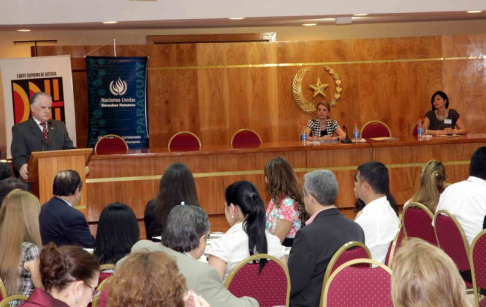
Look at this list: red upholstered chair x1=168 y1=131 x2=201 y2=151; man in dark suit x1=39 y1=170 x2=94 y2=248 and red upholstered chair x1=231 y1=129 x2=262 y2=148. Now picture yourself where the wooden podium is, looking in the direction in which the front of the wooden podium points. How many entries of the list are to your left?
2

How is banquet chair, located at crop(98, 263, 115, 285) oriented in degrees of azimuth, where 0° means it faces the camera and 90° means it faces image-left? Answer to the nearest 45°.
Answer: approximately 180°

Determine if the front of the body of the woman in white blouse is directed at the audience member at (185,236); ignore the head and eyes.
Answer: no

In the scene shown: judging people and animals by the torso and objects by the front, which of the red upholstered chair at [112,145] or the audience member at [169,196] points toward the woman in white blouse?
the red upholstered chair

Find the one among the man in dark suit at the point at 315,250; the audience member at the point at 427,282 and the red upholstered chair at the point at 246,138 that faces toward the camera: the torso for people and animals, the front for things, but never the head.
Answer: the red upholstered chair

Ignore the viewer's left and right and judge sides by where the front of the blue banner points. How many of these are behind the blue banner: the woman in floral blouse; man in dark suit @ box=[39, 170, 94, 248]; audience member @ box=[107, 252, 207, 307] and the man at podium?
0

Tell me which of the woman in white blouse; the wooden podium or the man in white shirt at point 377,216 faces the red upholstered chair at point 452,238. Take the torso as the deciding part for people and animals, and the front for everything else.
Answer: the wooden podium

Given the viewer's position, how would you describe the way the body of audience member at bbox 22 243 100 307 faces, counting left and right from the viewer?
facing away from the viewer and to the right of the viewer

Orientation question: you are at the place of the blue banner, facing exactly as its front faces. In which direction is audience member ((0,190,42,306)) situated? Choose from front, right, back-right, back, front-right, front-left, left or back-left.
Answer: front

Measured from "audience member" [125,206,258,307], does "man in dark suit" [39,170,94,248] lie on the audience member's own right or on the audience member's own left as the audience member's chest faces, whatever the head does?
on the audience member's own left

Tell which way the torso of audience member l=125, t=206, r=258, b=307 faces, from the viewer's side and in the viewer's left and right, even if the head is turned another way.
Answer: facing away from the viewer and to the right of the viewer

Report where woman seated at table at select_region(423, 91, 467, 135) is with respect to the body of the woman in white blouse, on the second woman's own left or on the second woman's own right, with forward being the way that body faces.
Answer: on the second woman's own right

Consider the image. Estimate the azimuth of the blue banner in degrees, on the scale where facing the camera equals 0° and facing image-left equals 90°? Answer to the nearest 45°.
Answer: approximately 0°

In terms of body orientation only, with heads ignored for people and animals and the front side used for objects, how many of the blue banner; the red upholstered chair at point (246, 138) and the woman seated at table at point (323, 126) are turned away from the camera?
0

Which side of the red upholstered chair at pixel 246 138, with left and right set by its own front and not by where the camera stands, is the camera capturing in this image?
front

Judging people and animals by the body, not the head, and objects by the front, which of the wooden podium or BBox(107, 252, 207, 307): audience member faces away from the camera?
the audience member

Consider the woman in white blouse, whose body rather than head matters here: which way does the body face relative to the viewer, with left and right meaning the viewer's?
facing away from the viewer and to the left of the viewer
